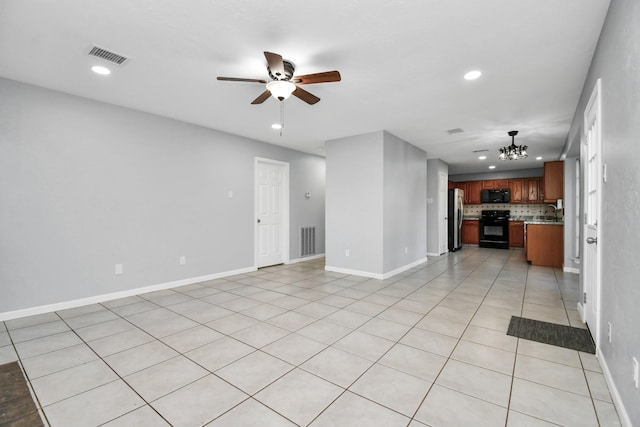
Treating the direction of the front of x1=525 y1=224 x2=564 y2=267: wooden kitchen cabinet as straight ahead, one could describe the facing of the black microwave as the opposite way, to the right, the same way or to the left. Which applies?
to the left

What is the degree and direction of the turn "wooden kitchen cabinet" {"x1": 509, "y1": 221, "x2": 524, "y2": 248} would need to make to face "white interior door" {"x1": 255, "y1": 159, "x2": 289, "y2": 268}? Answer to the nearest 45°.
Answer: approximately 45° to its right

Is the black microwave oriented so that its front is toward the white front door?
yes

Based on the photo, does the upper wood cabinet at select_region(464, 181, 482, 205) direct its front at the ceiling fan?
yes

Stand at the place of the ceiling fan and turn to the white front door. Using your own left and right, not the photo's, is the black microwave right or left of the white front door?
left

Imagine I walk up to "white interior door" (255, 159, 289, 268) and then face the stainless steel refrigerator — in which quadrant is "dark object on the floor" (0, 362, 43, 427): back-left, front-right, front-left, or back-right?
back-right

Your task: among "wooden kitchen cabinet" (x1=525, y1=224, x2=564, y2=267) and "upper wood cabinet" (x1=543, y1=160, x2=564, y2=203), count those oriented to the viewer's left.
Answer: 2

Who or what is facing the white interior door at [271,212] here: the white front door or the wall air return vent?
the white front door

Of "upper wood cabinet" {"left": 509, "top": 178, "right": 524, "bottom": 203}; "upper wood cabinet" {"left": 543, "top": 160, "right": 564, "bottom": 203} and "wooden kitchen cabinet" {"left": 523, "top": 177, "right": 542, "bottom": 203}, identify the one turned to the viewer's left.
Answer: "upper wood cabinet" {"left": 543, "top": 160, "right": 564, "bottom": 203}

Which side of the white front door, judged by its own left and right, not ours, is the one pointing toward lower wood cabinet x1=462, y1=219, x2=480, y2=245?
right
